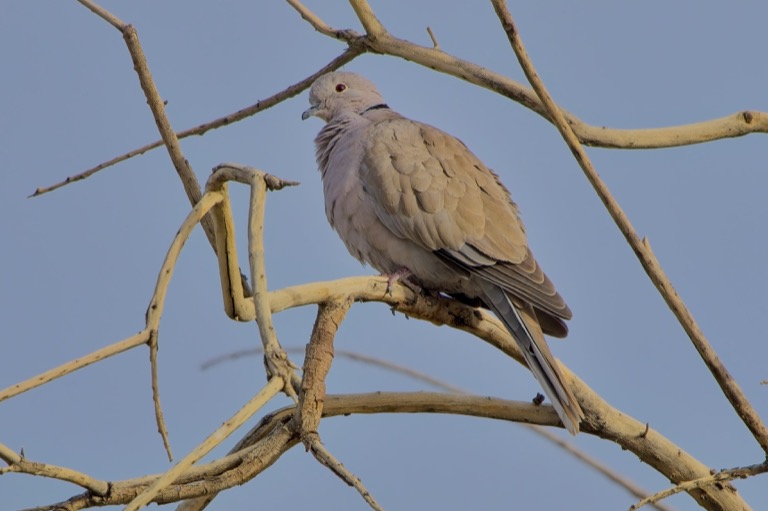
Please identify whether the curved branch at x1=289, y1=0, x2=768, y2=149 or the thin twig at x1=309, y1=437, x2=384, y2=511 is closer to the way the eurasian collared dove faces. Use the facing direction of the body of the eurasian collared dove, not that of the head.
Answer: the thin twig

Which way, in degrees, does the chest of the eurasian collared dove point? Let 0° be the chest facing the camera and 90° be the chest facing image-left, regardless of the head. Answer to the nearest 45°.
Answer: approximately 90°

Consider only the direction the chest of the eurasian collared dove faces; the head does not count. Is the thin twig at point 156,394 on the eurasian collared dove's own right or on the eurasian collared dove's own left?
on the eurasian collared dove's own left

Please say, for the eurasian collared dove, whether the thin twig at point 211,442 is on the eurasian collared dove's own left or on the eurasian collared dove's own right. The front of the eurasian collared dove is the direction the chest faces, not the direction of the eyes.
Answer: on the eurasian collared dove's own left

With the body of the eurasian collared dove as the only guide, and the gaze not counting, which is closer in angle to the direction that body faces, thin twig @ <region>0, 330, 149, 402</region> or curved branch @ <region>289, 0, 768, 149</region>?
the thin twig
